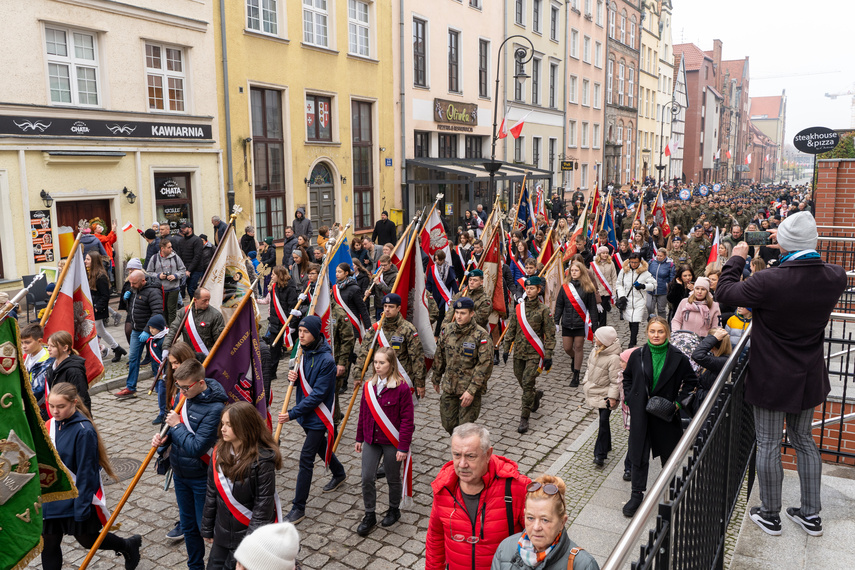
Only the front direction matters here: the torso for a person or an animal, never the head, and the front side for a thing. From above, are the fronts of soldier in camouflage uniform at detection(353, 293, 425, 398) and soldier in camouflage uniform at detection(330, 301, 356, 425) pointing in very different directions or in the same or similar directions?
same or similar directions

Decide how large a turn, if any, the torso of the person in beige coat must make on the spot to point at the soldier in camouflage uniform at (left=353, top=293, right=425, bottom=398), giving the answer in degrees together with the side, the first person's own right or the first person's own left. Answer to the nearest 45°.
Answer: approximately 45° to the first person's own right

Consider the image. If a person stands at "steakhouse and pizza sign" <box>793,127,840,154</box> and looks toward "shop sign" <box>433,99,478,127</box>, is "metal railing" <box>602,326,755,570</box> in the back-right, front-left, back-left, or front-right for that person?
back-left

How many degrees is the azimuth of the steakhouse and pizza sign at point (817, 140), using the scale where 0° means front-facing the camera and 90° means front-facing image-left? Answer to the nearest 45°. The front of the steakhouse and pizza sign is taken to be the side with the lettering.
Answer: approximately 0°

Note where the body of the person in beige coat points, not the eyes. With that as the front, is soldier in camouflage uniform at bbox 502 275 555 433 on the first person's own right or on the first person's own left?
on the first person's own right

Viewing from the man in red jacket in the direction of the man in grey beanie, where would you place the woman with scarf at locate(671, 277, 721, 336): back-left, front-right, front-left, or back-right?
front-left

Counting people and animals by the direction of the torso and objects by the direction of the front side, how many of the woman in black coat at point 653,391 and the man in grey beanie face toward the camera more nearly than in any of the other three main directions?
1

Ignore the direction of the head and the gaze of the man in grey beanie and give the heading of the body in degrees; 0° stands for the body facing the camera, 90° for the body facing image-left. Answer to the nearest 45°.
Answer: approximately 135°

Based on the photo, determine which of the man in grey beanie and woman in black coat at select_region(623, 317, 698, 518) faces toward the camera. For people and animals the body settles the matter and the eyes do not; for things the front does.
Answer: the woman in black coat

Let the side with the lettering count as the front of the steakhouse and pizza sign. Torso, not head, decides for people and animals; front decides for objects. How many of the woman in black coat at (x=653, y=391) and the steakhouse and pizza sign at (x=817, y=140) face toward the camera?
2

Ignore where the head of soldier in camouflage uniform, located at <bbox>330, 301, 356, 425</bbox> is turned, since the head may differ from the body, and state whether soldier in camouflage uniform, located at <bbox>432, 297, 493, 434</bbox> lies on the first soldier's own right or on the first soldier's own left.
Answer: on the first soldier's own left

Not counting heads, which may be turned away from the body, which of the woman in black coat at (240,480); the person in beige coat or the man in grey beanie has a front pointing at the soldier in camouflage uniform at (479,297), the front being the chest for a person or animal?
the man in grey beanie

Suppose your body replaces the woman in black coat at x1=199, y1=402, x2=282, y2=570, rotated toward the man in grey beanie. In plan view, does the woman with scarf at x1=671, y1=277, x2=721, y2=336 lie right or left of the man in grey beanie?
left

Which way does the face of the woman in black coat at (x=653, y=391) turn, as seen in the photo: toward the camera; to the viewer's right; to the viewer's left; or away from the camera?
toward the camera

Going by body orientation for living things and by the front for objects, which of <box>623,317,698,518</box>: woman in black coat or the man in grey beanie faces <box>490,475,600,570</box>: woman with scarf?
the woman in black coat

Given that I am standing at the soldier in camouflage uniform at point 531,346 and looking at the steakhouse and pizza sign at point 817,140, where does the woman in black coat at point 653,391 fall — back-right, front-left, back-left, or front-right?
back-right

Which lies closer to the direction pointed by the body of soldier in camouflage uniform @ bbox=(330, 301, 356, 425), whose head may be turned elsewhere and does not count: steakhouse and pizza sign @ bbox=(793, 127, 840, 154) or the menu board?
the menu board

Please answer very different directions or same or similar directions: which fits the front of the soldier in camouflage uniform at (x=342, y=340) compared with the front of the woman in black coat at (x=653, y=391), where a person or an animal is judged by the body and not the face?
same or similar directions
